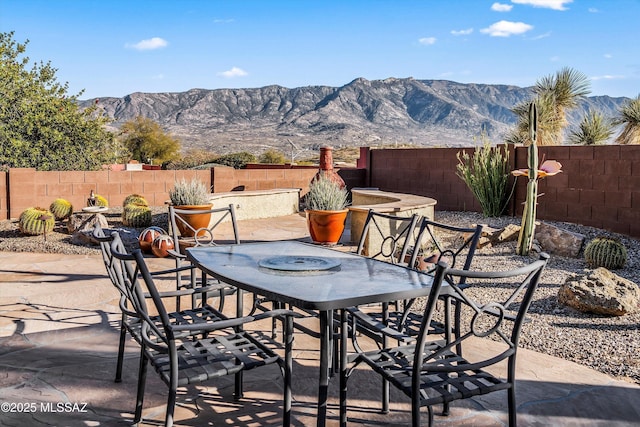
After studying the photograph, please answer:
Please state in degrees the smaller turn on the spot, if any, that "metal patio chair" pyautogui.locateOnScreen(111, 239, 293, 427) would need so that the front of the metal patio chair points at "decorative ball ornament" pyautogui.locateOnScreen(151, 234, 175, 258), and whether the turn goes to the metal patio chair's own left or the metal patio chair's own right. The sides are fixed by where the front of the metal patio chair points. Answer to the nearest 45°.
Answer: approximately 45° to the metal patio chair's own left

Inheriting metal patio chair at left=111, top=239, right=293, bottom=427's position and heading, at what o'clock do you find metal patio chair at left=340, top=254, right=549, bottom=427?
metal patio chair at left=340, top=254, right=549, bottom=427 is roughly at 2 o'clock from metal patio chair at left=111, top=239, right=293, bottom=427.

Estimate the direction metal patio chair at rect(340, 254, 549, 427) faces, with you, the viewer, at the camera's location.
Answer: facing away from the viewer and to the left of the viewer

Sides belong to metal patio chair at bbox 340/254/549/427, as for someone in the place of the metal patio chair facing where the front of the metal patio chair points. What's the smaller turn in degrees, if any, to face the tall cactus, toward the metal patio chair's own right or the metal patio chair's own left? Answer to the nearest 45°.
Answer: approximately 45° to the metal patio chair's own right

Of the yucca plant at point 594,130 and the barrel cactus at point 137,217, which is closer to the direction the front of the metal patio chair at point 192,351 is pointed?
the yucca plant

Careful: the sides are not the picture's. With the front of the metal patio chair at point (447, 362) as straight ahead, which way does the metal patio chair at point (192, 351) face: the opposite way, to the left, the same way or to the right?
to the right

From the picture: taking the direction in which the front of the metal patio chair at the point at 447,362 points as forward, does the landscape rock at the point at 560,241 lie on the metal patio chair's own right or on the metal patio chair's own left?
on the metal patio chair's own right

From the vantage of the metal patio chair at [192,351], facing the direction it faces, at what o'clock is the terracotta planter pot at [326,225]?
The terracotta planter pot is roughly at 11 o'clock from the metal patio chair.

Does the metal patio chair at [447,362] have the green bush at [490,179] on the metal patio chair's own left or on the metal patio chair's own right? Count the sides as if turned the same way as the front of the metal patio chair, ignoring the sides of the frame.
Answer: on the metal patio chair's own right

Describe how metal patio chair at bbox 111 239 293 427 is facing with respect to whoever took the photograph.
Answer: facing away from the viewer and to the right of the viewer

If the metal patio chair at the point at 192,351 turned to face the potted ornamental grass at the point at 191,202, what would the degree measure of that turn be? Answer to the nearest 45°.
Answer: approximately 45° to its left
